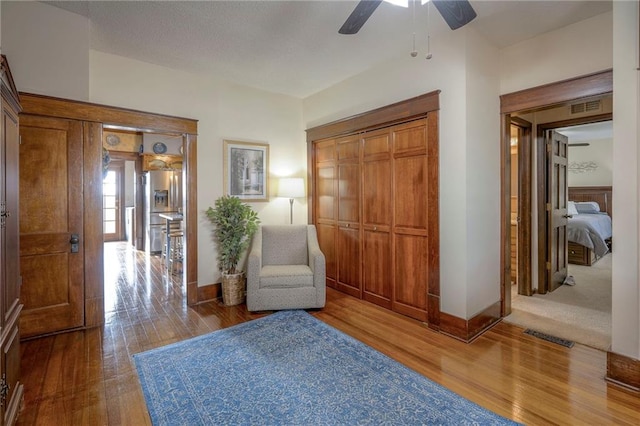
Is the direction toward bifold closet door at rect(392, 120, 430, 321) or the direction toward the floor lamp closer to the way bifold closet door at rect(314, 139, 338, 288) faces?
the floor lamp

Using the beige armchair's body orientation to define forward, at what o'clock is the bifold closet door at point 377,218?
The bifold closet door is roughly at 9 o'clock from the beige armchair.

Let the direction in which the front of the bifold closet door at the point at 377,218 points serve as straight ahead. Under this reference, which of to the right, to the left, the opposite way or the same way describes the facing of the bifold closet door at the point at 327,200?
the same way

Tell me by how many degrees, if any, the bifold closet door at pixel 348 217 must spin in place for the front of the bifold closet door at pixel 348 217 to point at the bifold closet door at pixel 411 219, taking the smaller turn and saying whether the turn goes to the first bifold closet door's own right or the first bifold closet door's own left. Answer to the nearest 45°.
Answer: approximately 90° to the first bifold closet door's own left

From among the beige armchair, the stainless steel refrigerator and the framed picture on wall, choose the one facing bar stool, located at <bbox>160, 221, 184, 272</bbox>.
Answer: the stainless steel refrigerator

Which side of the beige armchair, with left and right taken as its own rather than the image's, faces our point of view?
front

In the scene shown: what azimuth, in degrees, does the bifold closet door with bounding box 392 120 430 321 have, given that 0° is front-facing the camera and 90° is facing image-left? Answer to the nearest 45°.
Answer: approximately 45°

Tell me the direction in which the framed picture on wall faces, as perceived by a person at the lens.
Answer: facing the viewer and to the right of the viewer

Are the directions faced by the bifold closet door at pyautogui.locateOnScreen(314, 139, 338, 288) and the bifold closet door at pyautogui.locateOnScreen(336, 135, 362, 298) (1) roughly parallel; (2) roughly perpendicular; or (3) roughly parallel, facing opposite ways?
roughly parallel

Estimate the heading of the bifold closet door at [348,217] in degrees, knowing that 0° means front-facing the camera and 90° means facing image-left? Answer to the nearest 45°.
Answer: approximately 45°

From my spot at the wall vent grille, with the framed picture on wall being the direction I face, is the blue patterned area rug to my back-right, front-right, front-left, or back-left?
front-left

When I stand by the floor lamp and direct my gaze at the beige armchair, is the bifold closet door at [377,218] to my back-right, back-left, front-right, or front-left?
front-left

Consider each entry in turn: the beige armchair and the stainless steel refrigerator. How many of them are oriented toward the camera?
2

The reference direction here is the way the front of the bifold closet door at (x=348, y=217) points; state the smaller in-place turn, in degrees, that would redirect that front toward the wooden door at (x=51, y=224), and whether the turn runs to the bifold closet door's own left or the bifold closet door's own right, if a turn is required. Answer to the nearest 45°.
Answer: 0° — it already faces it

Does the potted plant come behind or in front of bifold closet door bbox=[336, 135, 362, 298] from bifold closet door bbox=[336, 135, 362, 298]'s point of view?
in front

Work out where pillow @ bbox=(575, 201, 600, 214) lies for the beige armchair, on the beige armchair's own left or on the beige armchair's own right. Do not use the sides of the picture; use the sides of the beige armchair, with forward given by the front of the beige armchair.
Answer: on the beige armchair's own left

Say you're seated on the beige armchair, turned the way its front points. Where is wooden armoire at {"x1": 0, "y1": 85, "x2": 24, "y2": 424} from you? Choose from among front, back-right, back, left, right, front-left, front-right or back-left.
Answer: front-right

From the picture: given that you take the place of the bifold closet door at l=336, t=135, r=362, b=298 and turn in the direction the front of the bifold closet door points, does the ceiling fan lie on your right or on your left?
on your left

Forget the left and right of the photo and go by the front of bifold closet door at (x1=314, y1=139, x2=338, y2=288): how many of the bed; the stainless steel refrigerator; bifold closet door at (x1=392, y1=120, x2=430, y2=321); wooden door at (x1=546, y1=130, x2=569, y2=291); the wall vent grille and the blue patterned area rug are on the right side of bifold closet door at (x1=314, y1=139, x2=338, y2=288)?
1
